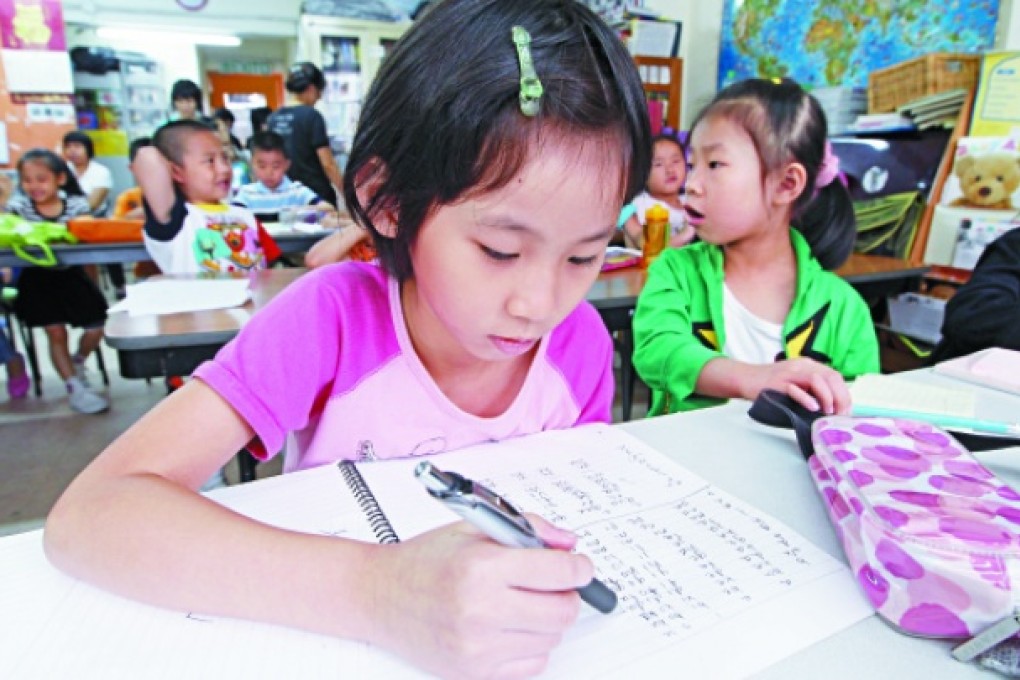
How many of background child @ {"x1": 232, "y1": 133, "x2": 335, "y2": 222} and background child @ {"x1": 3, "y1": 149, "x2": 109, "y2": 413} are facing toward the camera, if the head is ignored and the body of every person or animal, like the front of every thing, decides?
2

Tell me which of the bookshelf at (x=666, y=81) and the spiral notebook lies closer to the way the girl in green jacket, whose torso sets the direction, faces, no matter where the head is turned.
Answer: the spiral notebook

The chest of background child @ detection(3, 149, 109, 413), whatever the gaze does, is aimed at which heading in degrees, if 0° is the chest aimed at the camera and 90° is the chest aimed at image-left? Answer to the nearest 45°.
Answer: approximately 0°

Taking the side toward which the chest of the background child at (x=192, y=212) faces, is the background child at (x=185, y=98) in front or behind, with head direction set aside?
behind

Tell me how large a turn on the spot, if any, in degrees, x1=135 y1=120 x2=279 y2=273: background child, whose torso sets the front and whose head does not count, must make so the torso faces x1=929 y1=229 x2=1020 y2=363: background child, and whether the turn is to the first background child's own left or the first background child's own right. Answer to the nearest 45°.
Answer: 0° — they already face them

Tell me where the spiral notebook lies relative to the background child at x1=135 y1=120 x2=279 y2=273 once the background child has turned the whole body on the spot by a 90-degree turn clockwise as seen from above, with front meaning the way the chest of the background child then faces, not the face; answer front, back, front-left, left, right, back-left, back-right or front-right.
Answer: front-left
